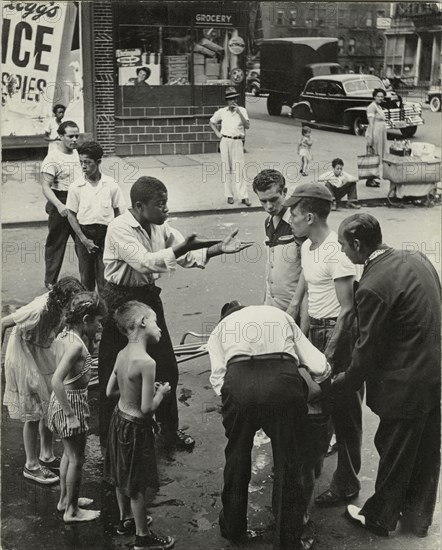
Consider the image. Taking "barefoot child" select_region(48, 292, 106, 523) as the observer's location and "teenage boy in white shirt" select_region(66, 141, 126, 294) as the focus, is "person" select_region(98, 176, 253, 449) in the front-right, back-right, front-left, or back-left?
front-right

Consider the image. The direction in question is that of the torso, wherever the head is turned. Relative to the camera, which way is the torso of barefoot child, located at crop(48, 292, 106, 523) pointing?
to the viewer's right

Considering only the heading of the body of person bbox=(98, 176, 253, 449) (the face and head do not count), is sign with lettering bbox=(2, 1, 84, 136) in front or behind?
behind

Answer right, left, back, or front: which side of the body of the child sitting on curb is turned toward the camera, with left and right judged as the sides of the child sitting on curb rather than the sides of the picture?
front

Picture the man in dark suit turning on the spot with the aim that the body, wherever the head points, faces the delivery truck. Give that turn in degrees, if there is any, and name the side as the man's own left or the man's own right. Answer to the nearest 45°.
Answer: approximately 45° to the man's own right

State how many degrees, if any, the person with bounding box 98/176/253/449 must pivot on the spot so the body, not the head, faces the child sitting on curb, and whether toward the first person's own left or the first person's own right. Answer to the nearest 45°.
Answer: approximately 135° to the first person's own left

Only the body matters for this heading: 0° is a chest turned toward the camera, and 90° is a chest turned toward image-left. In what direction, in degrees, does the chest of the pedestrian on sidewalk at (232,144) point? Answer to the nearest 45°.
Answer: approximately 0°

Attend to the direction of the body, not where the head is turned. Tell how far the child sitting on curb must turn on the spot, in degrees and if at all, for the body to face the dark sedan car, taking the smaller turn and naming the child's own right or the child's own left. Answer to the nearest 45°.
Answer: approximately 180°

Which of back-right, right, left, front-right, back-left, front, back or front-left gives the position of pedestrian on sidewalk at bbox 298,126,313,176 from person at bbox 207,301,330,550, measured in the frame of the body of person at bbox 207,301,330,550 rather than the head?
front

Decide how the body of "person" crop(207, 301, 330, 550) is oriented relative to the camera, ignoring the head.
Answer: away from the camera

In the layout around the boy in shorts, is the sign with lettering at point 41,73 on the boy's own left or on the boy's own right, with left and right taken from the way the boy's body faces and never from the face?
on the boy's own left

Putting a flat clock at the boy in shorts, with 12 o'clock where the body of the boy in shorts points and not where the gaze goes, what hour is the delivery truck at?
The delivery truck is roughly at 11 o'clock from the boy in shorts.

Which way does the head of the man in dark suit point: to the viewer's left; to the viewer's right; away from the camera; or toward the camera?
to the viewer's left

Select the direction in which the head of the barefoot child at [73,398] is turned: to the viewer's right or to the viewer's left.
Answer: to the viewer's right
